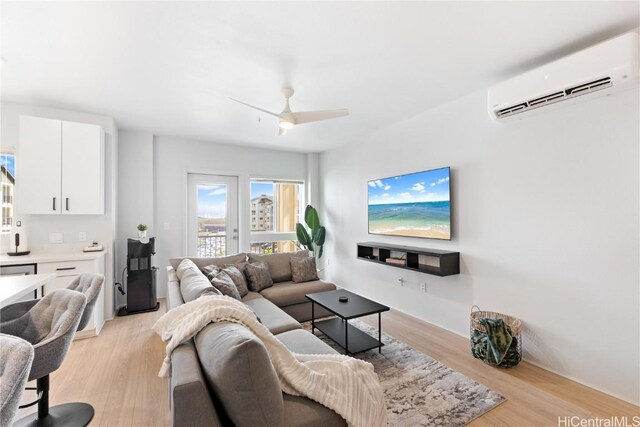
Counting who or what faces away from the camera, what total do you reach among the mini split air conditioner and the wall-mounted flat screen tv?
0

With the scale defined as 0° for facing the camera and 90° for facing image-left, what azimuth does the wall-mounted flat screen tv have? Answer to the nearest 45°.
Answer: approximately 45°

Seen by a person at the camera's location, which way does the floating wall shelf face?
facing the viewer and to the left of the viewer

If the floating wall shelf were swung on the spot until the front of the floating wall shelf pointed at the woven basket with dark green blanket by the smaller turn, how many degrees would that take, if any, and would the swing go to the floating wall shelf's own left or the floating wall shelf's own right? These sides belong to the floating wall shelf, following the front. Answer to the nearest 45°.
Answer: approximately 90° to the floating wall shelf's own left

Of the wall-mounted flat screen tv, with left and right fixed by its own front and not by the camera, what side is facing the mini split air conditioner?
left

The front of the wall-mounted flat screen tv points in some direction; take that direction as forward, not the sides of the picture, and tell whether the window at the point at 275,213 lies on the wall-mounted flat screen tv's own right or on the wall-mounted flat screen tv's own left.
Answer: on the wall-mounted flat screen tv's own right

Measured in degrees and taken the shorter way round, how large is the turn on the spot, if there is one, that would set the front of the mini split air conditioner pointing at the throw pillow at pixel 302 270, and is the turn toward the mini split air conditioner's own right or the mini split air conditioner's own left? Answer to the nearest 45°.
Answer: approximately 45° to the mini split air conditioner's own right

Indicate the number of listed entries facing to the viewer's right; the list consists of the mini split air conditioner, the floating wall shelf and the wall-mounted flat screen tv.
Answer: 0

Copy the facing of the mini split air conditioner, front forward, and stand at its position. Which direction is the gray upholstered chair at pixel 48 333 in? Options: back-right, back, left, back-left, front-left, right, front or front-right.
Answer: front

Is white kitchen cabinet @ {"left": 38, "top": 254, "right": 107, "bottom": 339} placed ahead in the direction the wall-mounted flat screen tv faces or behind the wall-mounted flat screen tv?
ahead

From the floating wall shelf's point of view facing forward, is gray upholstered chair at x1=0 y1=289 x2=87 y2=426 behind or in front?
in front

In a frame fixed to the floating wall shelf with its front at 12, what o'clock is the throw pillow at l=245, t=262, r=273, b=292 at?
The throw pillow is roughly at 1 o'clock from the floating wall shelf.

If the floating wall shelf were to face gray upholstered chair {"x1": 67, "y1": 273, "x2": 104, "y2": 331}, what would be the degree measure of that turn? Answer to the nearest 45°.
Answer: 0° — it already faces it
